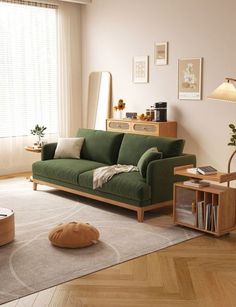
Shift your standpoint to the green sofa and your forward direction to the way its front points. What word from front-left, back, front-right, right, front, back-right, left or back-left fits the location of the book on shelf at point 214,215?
left

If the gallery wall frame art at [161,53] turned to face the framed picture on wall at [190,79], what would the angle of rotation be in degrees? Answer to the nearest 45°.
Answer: approximately 90° to its left

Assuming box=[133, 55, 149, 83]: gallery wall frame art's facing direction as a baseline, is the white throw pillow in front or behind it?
in front

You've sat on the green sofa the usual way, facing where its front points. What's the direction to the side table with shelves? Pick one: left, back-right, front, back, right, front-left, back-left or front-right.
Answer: left

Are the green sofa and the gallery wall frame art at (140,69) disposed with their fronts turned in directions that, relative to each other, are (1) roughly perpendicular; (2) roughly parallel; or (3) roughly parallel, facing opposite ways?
roughly parallel

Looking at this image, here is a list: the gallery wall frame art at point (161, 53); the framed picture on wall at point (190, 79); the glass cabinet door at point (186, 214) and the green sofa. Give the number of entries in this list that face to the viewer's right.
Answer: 0

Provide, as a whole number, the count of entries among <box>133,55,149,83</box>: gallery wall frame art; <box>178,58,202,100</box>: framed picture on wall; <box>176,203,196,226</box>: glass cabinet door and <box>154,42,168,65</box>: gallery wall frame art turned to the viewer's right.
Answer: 0

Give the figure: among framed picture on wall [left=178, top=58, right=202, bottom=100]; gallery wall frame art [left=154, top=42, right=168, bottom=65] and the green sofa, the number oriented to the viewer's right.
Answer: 0

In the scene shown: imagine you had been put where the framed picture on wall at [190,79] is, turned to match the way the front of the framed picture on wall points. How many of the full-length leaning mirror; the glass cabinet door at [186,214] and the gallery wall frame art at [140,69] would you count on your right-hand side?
2

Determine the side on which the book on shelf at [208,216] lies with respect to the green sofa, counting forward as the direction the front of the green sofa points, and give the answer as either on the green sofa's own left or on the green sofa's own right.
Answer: on the green sofa's own left

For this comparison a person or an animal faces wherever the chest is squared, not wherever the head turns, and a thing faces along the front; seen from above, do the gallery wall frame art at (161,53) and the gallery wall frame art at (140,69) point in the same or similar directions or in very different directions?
same or similar directions

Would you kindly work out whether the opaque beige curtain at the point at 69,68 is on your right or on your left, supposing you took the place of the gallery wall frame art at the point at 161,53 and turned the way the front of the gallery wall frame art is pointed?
on your right

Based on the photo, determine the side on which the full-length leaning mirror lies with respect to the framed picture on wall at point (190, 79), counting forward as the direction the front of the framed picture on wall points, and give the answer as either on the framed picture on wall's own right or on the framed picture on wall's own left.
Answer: on the framed picture on wall's own right

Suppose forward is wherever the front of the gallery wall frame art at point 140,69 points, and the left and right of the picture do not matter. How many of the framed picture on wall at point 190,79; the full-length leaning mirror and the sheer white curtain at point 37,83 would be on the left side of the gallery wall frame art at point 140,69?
1

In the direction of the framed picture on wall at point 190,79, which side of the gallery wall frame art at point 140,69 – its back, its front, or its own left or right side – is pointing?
left
